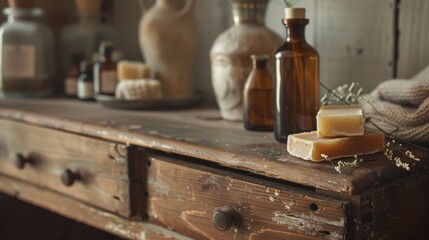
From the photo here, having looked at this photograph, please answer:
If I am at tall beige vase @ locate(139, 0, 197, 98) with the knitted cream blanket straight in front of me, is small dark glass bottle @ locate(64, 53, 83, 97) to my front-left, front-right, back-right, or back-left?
back-right

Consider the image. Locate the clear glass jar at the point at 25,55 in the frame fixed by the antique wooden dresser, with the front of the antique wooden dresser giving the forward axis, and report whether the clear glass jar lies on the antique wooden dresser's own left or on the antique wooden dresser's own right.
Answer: on the antique wooden dresser's own right
